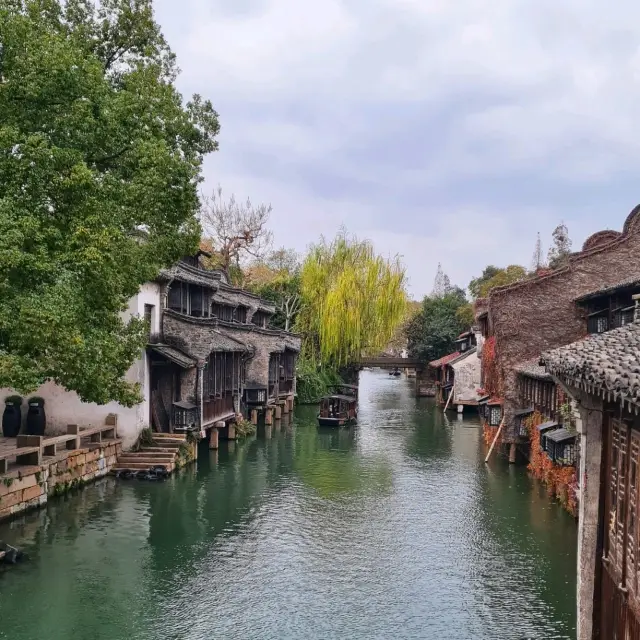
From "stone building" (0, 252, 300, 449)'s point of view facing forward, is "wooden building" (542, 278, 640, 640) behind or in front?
in front

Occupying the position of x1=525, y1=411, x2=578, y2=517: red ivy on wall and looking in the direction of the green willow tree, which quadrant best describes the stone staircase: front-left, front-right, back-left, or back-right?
front-left

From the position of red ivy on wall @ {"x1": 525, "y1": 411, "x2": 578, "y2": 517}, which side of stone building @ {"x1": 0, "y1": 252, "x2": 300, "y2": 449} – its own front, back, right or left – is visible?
front

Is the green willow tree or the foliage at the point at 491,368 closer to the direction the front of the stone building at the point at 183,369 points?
the foliage

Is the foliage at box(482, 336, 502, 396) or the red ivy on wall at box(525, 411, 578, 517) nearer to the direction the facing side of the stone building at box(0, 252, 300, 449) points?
the red ivy on wall

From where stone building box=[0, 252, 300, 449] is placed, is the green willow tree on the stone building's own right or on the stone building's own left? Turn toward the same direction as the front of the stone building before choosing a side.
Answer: on the stone building's own left

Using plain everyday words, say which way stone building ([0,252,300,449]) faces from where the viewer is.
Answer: facing the viewer and to the right of the viewer

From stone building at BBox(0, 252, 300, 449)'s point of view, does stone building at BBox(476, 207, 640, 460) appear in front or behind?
in front

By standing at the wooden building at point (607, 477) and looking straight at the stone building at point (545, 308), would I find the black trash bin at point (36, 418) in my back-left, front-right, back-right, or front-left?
front-left

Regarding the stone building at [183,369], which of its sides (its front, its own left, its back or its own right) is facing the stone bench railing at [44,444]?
right

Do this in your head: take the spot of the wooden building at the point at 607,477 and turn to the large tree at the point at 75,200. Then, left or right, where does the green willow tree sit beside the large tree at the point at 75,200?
right

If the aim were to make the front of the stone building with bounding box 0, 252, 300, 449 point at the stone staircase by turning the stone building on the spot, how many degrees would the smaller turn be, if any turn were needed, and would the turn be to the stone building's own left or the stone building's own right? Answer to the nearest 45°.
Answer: approximately 45° to the stone building's own right

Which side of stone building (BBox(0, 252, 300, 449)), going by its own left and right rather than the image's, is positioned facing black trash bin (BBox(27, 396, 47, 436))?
right

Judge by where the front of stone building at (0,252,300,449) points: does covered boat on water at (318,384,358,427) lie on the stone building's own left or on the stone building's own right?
on the stone building's own left

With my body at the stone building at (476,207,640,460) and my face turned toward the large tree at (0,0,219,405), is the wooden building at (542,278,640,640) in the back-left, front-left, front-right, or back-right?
front-left
